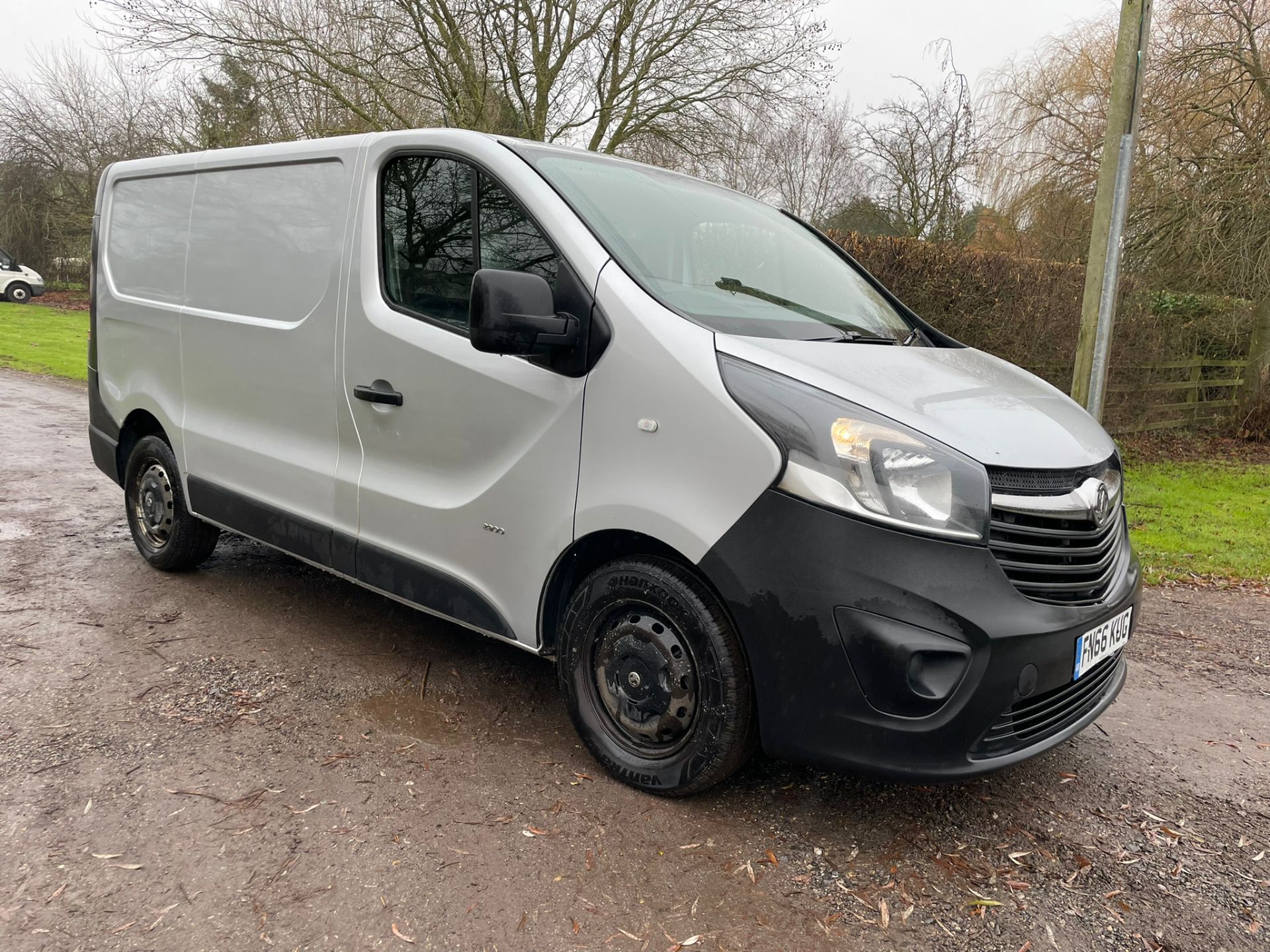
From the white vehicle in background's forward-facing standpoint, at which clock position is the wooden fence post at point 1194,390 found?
The wooden fence post is roughly at 2 o'clock from the white vehicle in background.

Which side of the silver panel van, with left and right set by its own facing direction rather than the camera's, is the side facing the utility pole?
left

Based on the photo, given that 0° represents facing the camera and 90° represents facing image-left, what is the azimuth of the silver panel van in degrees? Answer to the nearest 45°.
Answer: approximately 315°

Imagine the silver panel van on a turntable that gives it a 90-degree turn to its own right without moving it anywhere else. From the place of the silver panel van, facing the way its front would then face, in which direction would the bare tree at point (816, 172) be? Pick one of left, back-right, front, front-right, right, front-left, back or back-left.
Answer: back-right

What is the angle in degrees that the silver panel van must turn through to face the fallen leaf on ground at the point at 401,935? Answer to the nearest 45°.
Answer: approximately 90° to its right

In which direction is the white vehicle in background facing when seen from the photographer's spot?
facing to the right of the viewer

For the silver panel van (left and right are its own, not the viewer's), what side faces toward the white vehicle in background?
back
